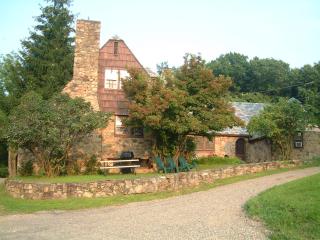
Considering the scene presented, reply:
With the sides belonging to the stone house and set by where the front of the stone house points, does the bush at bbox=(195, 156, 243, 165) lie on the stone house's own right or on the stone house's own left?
on the stone house's own left

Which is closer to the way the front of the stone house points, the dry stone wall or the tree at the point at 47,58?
the dry stone wall

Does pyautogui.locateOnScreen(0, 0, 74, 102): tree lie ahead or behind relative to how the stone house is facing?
behind

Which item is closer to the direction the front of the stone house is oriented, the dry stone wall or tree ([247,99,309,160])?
the dry stone wall

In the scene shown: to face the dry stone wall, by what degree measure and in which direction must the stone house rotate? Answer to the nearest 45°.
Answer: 0° — it already faces it

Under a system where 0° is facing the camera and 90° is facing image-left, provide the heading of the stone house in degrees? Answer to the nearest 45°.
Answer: approximately 0°

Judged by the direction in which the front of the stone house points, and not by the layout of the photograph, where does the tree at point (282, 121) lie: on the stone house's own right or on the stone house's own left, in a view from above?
on the stone house's own left
